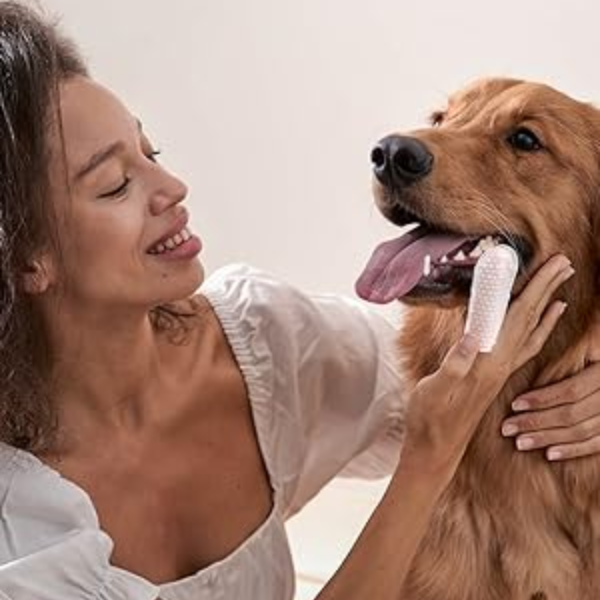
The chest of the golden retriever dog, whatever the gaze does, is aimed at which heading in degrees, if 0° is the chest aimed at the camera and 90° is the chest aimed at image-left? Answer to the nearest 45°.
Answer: approximately 45°

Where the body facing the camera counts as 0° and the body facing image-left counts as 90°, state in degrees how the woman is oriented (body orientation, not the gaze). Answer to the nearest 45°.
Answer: approximately 315°

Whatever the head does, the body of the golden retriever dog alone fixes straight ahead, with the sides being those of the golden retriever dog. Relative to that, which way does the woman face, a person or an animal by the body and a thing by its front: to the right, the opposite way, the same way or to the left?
to the left
